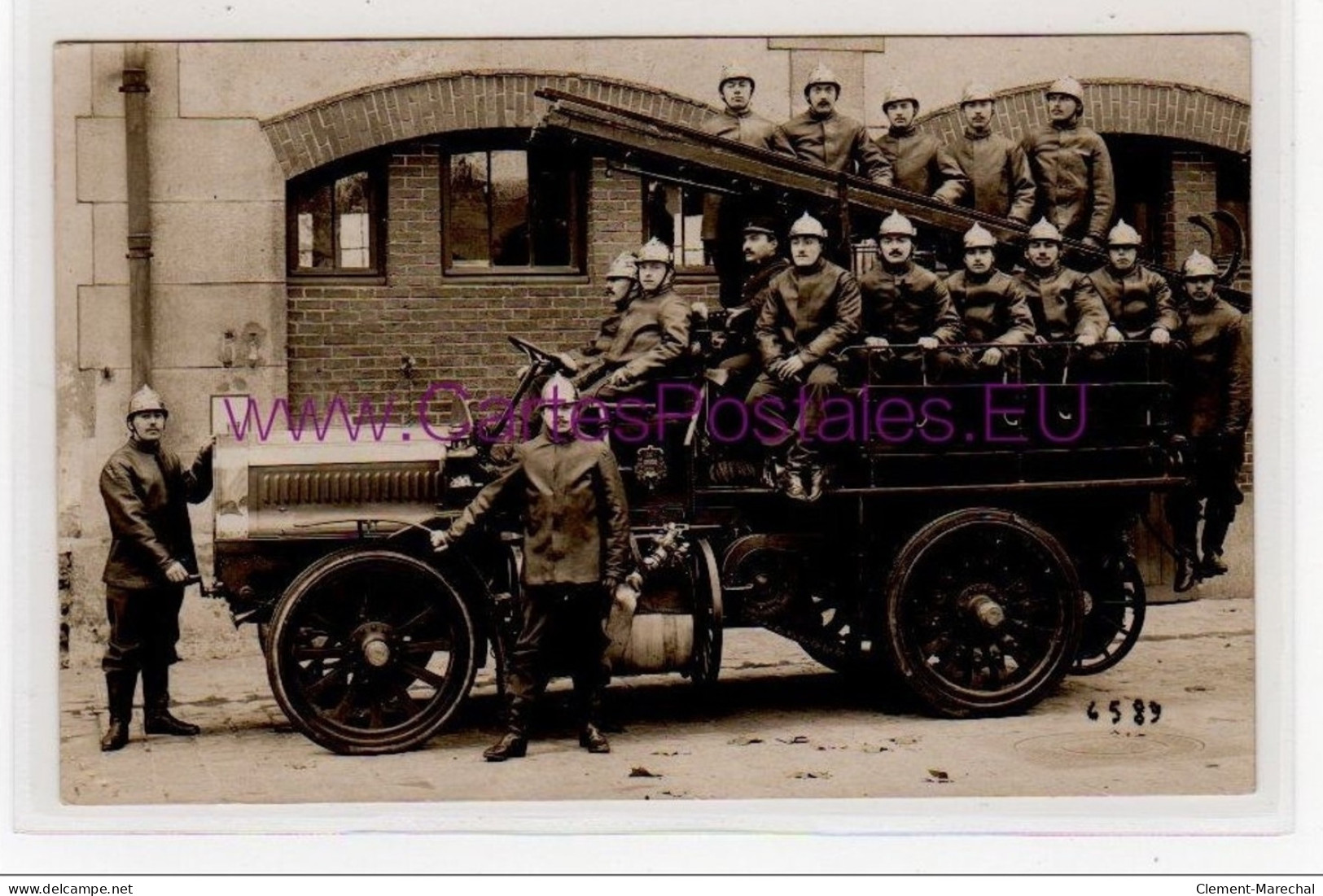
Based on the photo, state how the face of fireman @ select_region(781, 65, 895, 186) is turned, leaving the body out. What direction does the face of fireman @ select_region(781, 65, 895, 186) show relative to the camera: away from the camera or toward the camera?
toward the camera

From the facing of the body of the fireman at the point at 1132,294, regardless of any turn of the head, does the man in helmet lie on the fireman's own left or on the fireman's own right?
on the fireman's own right

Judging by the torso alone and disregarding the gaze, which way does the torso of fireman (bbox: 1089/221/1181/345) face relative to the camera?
toward the camera

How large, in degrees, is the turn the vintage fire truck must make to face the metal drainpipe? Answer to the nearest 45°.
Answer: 0° — it already faces it

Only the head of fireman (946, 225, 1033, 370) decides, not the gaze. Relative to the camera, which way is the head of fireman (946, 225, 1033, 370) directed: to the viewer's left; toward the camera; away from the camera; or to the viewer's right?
toward the camera

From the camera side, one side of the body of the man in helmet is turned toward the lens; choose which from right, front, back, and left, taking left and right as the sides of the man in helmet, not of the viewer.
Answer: front

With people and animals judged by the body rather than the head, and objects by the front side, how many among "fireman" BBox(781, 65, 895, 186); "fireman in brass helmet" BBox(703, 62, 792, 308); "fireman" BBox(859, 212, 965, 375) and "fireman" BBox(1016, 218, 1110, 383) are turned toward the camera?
4

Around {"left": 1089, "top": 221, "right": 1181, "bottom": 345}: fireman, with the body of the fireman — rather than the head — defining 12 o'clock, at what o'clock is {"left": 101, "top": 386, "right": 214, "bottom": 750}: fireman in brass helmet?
The fireman in brass helmet is roughly at 2 o'clock from the fireman.

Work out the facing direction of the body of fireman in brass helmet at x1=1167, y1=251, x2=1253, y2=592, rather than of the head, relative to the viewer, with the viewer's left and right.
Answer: facing the viewer and to the left of the viewer

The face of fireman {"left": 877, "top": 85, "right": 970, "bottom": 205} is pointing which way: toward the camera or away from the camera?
toward the camera

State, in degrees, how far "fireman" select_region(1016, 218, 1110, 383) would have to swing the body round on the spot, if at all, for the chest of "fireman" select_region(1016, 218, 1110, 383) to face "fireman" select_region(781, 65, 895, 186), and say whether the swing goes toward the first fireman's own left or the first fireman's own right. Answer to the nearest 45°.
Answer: approximately 90° to the first fireman's own right

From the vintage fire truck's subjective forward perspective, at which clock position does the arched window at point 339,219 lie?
The arched window is roughly at 1 o'clock from the vintage fire truck.

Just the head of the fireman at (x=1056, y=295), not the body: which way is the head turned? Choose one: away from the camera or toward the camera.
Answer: toward the camera

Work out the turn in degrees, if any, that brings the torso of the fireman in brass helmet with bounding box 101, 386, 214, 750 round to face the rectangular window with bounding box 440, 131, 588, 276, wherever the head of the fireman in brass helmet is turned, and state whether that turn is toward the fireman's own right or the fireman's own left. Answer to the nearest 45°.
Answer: approximately 90° to the fireman's own left
